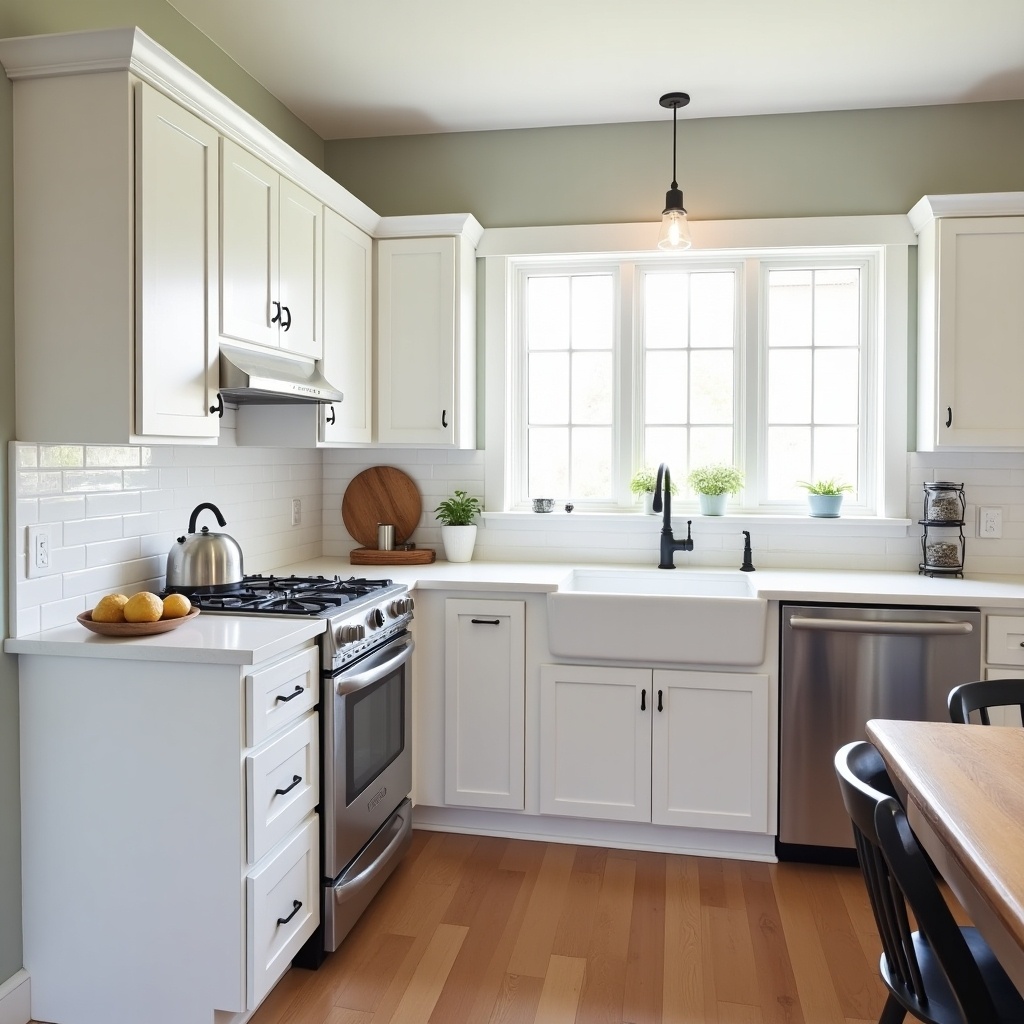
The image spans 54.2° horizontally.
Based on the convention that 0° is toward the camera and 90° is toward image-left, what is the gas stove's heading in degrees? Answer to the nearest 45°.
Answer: approximately 315°

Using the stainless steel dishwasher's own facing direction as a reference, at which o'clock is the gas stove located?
The gas stove is roughly at 2 o'clock from the stainless steel dishwasher.

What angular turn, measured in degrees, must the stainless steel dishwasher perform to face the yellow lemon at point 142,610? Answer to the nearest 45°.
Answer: approximately 45° to its right

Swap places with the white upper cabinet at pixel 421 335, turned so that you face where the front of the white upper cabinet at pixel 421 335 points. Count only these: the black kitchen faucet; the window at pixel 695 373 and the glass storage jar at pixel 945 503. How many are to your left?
3

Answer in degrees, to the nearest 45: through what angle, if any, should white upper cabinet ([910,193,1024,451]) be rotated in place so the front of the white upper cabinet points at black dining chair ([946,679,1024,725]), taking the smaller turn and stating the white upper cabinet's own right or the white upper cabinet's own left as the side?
0° — it already faces it

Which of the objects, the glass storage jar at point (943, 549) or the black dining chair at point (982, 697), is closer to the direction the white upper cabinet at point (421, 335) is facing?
the black dining chair

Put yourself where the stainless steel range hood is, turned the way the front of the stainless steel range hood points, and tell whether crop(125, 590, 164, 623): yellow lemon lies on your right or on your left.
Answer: on your right

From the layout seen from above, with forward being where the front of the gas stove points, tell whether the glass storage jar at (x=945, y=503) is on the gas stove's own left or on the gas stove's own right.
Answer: on the gas stove's own left

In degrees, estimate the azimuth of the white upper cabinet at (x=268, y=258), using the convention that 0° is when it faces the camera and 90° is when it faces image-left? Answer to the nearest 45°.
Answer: approximately 315°

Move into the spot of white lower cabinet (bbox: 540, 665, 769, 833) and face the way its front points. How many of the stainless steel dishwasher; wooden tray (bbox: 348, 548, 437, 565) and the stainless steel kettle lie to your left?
1

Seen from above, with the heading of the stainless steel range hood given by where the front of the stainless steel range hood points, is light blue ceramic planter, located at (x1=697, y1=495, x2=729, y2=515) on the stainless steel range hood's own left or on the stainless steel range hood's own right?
on the stainless steel range hood's own left

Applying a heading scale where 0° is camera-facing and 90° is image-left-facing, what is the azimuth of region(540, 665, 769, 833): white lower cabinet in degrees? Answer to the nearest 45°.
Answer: approximately 0°
